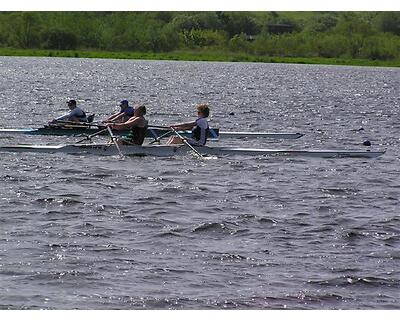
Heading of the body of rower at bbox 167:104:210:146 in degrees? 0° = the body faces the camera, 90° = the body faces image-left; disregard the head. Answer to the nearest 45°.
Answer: approximately 90°

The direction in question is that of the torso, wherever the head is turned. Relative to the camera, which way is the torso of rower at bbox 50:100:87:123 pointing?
to the viewer's left

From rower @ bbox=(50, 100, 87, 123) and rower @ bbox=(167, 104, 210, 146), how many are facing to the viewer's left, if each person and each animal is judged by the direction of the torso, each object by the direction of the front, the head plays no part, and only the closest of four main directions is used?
2

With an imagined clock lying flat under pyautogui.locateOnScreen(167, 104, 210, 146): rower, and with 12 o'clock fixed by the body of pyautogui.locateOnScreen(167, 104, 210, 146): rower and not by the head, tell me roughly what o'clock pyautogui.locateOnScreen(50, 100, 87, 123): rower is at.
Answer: pyautogui.locateOnScreen(50, 100, 87, 123): rower is roughly at 1 o'clock from pyautogui.locateOnScreen(167, 104, 210, 146): rower.

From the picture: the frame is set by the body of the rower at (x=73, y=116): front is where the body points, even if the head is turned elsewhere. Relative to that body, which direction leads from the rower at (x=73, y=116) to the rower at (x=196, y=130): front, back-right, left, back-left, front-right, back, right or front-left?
back-left
